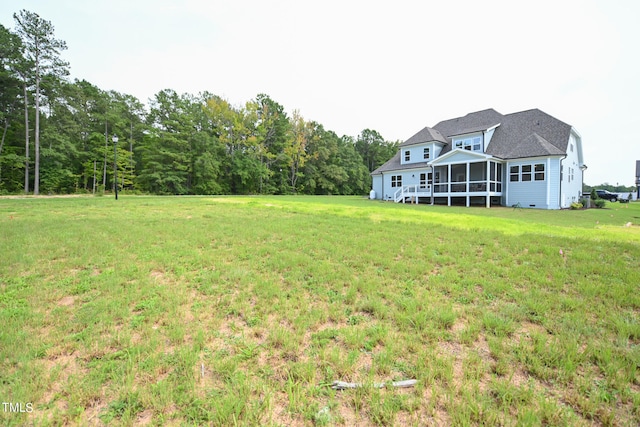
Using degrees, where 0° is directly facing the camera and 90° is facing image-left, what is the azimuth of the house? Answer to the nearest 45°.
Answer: approximately 225°
